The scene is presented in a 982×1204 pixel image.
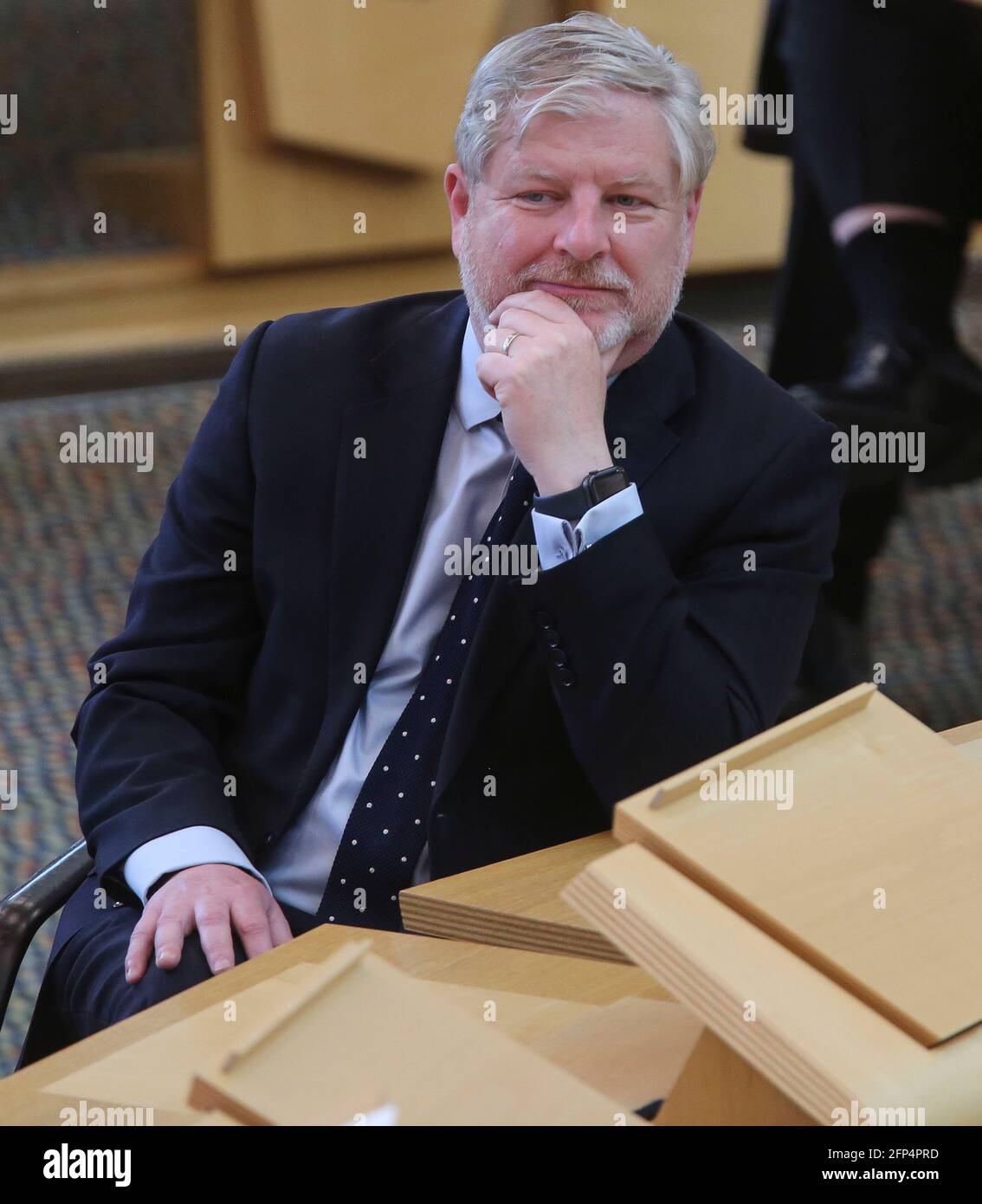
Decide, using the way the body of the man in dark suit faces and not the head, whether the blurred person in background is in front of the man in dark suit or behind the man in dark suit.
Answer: behind

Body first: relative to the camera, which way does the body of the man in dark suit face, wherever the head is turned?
toward the camera

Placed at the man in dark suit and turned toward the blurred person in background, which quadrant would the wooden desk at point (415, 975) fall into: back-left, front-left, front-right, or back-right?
back-right
